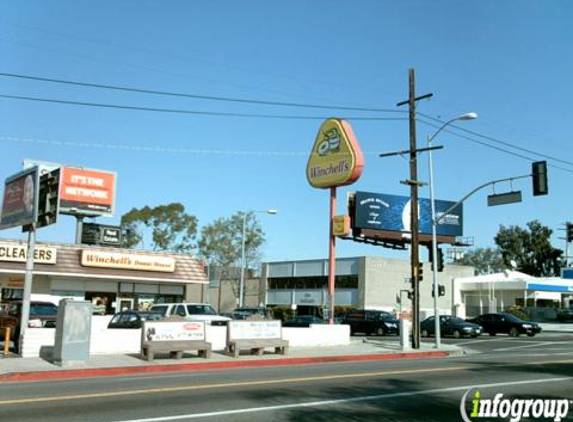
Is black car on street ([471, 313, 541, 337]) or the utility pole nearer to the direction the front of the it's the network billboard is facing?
the utility pole

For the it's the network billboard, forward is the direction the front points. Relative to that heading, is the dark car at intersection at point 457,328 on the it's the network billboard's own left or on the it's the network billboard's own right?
on the it's the network billboard's own left

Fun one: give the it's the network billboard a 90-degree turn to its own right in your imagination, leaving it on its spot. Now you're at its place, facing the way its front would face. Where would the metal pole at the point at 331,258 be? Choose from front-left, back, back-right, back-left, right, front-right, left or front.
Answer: back-left
